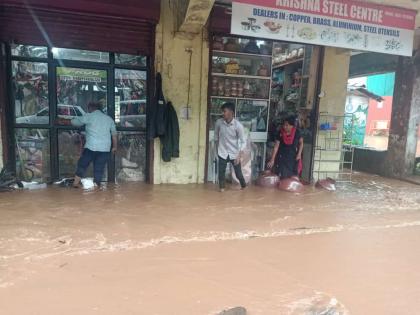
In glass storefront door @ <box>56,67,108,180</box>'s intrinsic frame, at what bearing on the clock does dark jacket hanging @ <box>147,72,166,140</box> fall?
The dark jacket hanging is roughly at 10 o'clock from the glass storefront door.

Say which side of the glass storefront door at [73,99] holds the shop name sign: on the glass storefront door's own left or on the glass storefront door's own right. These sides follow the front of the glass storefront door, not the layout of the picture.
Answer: on the glass storefront door's own left

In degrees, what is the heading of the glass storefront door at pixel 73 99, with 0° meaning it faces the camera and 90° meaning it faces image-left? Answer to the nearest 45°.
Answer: approximately 0°

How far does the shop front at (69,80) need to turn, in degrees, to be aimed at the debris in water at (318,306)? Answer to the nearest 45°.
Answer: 0° — it already faces it

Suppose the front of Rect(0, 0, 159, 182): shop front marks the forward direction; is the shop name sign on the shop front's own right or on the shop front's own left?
on the shop front's own left

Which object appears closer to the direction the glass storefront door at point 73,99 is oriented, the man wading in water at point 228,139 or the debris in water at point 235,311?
the debris in water

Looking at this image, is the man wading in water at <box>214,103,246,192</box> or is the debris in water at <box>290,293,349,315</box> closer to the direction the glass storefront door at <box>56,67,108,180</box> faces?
the debris in water

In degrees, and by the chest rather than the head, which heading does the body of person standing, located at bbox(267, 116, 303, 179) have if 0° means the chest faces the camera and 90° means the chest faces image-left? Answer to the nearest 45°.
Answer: approximately 45°
